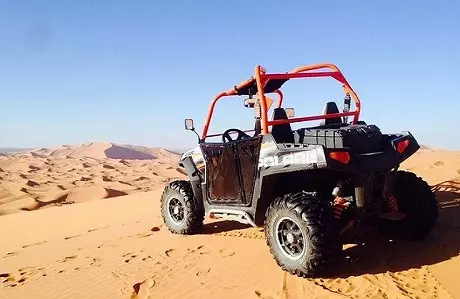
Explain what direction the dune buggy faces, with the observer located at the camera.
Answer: facing away from the viewer and to the left of the viewer
